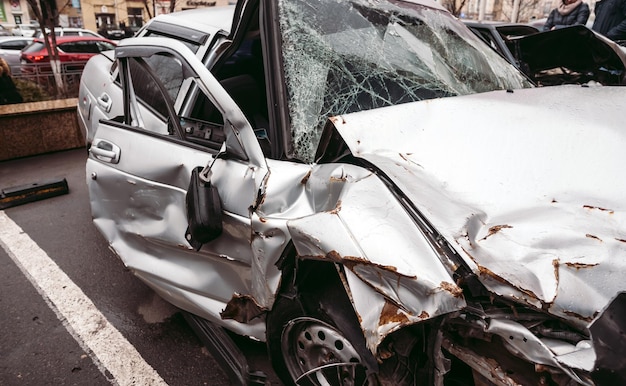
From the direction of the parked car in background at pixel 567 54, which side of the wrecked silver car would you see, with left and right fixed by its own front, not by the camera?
left

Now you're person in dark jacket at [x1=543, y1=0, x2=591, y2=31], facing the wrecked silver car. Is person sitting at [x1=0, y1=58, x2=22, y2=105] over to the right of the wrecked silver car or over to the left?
right

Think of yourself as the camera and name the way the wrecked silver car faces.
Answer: facing the viewer and to the right of the viewer

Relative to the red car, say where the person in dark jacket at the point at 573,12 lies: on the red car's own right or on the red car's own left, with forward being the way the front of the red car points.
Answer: on the red car's own right

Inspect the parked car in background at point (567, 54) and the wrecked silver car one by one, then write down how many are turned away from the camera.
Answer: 0

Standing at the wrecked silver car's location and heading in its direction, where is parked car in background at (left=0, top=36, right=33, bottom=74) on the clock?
The parked car in background is roughly at 6 o'clock from the wrecked silver car.

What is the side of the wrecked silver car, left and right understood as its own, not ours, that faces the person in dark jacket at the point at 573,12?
left
